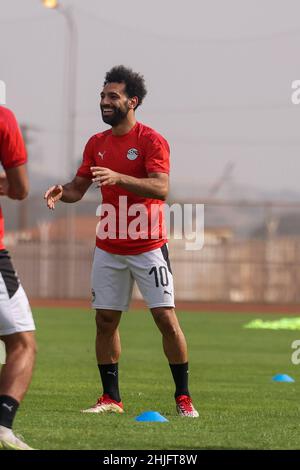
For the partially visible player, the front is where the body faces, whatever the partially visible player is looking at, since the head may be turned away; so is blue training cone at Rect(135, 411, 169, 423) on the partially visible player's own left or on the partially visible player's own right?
on the partially visible player's own left

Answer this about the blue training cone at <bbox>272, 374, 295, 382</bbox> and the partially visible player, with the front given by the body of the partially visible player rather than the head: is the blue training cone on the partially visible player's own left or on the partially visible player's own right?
on the partially visible player's own left

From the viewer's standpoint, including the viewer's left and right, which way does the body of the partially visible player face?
facing the viewer and to the right of the viewer
